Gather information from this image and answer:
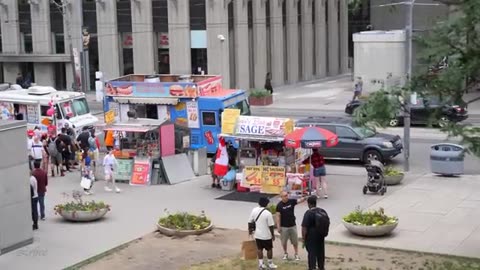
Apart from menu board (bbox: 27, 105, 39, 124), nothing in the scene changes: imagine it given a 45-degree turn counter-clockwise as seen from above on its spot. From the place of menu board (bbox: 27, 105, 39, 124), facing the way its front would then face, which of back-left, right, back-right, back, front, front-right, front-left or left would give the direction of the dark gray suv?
front

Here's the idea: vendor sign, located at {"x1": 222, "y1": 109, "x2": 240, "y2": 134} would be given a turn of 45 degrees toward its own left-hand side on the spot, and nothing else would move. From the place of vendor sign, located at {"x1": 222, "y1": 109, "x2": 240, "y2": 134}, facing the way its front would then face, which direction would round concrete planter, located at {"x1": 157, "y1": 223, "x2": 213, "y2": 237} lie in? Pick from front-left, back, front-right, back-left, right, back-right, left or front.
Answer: front-right

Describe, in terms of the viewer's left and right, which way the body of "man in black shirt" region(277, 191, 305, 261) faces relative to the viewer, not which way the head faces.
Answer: facing the viewer

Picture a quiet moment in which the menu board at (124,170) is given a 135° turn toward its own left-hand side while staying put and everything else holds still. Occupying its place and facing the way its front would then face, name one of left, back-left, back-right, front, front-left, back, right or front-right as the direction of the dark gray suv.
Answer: front-right

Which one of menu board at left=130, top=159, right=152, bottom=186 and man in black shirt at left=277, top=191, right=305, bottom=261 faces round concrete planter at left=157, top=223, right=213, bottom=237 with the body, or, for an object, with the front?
the menu board

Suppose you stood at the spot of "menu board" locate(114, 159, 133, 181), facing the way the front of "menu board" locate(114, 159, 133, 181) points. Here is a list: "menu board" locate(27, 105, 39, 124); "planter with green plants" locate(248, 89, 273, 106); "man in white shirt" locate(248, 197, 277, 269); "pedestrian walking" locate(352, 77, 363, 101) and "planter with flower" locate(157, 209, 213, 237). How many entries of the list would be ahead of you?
2

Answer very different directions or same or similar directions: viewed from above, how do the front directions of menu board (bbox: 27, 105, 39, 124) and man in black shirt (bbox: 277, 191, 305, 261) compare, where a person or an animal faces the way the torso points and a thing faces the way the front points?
same or similar directions

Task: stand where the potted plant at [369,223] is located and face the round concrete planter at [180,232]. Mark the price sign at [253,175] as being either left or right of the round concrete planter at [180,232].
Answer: right

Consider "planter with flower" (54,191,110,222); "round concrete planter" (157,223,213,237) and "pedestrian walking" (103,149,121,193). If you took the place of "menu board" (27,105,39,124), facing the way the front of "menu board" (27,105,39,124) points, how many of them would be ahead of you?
3

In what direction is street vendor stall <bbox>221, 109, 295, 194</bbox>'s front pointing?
toward the camera

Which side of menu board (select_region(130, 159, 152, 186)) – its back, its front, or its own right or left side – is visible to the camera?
front

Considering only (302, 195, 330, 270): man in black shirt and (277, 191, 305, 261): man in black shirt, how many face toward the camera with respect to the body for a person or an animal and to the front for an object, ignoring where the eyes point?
1

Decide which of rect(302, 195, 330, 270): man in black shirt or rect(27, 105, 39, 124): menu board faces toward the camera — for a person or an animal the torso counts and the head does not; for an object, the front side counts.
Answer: the menu board

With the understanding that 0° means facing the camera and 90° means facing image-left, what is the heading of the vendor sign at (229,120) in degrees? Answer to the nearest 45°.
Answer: approximately 0°

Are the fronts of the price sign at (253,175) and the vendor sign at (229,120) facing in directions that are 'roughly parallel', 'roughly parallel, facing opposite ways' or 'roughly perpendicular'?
roughly parallel

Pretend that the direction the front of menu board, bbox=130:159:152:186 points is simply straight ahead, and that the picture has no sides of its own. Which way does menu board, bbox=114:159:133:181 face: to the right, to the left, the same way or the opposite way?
the same way

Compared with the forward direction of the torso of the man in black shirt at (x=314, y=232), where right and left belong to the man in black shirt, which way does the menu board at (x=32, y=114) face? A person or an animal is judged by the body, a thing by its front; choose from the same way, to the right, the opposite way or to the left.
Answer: the opposite way
